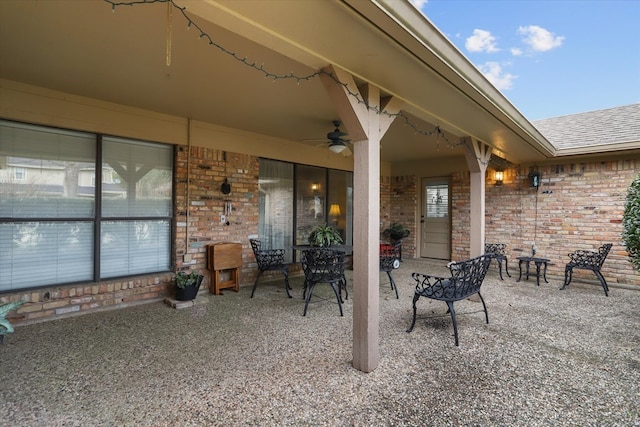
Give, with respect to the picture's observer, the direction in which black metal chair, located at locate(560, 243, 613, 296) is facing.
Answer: facing to the left of the viewer

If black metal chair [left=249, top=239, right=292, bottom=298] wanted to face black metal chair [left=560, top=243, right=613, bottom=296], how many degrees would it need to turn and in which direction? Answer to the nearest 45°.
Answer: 0° — it already faces it

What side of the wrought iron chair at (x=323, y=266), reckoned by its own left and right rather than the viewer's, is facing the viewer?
back

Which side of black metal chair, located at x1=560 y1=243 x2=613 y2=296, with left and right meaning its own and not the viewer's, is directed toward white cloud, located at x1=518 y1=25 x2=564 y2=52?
right

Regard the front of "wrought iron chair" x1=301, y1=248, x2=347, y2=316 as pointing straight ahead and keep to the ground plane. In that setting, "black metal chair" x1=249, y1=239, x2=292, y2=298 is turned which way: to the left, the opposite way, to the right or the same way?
to the right
